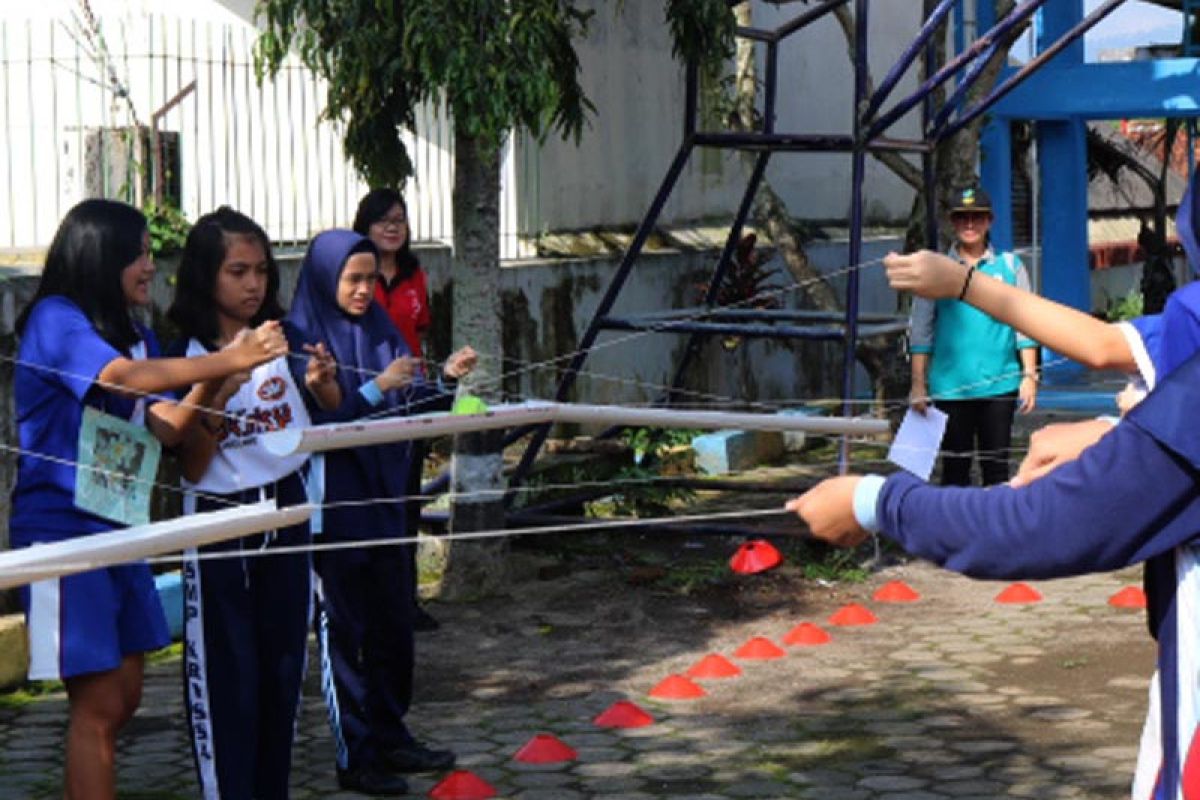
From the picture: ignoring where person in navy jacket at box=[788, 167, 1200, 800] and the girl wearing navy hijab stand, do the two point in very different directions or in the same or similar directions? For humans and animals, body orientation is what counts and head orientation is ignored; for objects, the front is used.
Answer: very different directions

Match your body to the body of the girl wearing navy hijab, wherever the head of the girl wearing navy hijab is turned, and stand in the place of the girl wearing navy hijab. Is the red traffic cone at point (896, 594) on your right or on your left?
on your left

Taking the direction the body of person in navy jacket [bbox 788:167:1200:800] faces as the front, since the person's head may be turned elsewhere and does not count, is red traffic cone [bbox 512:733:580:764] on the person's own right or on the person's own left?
on the person's own right

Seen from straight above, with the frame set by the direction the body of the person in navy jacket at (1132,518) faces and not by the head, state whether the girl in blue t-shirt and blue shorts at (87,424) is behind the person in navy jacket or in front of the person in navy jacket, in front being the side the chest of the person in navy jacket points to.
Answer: in front

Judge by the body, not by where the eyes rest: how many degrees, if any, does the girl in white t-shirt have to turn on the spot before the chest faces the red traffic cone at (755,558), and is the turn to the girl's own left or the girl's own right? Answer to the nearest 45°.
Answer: approximately 90° to the girl's own left

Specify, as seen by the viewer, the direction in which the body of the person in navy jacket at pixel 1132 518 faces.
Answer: to the viewer's left

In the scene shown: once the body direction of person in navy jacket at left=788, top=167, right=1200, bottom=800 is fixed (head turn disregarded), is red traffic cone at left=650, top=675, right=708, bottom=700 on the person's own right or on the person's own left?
on the person's own right

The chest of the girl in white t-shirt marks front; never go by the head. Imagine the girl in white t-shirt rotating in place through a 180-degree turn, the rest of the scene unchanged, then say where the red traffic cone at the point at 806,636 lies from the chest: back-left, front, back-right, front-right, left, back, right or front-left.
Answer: right

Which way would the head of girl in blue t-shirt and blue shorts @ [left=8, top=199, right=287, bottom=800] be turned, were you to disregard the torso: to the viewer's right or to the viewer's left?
to the viewer's right
